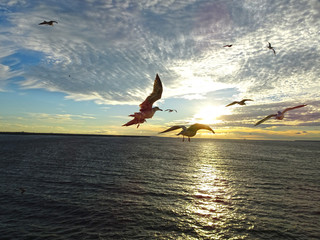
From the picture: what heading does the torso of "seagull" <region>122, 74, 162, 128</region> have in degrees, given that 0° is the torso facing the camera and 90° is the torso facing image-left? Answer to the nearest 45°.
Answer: approximately 270°
